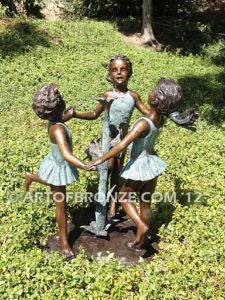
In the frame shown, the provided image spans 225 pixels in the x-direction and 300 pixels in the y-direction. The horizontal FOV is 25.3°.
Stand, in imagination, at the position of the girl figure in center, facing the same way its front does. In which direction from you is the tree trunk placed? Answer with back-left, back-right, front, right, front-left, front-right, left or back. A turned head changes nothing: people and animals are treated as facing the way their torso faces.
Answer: back

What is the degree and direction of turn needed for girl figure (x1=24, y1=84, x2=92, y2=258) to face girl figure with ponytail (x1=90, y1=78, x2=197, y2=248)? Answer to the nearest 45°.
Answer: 0° — it already faces it

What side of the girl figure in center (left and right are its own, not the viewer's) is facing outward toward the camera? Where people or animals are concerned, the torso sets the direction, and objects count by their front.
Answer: front

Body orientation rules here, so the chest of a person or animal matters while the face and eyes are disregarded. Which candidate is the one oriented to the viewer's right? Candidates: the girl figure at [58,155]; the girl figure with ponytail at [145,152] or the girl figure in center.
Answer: the girl figure

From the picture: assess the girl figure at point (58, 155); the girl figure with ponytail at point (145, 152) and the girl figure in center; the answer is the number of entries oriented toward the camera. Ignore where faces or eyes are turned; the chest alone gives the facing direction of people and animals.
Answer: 1

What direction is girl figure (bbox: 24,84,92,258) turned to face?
to the viewer's right

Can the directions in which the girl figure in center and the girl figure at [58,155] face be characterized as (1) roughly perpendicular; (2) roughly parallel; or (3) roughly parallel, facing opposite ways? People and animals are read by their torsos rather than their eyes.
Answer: roughly perpendicular

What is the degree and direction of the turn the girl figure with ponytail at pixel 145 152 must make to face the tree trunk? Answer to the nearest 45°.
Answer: approximately 45° to its right

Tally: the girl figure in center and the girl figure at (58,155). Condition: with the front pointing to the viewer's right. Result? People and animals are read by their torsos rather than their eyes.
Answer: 1

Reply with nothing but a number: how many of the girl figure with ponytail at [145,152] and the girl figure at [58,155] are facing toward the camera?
0

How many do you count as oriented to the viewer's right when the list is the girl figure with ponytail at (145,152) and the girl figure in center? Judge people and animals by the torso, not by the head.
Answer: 0

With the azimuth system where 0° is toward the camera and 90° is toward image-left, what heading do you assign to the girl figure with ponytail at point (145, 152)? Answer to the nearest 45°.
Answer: approximately 135°
